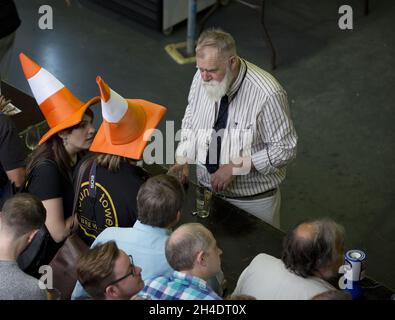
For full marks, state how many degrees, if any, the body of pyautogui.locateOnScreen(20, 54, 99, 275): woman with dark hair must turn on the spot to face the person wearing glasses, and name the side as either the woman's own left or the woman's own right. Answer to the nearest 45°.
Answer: approximately 90° to the woman's own right

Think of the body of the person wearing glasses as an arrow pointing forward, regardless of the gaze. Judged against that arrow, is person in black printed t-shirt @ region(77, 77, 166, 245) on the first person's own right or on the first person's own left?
on the first person's own left

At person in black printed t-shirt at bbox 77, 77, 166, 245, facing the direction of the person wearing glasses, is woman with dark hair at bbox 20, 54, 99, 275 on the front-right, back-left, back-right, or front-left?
back-right

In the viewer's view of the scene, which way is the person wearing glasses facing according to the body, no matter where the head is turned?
to the viewer's right

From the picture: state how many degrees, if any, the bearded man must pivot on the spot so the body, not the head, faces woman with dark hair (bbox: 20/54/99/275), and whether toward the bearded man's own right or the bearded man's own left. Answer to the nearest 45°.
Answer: approximately 45° to the bearded man's own right

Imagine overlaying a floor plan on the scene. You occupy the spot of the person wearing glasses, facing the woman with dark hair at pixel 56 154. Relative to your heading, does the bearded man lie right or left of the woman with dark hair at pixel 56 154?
right

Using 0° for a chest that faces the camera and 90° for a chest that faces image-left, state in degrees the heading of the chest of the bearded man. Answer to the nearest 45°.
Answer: approximately 45°

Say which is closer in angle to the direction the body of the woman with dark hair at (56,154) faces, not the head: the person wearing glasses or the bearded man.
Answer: the bearded man

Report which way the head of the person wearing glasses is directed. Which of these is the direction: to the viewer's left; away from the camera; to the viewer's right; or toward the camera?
to the viewer's right

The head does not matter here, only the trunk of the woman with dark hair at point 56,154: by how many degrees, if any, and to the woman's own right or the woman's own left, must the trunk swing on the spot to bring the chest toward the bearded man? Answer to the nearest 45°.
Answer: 0° — they already face them
